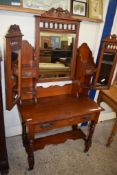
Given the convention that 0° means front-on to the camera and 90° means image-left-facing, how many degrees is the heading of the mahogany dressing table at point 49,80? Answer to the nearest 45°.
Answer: approximately 315°
